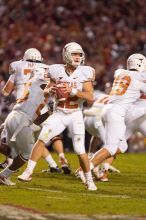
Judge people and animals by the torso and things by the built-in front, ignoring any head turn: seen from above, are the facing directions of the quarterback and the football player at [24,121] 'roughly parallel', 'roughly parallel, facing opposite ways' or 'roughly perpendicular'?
roughly perpendicular
